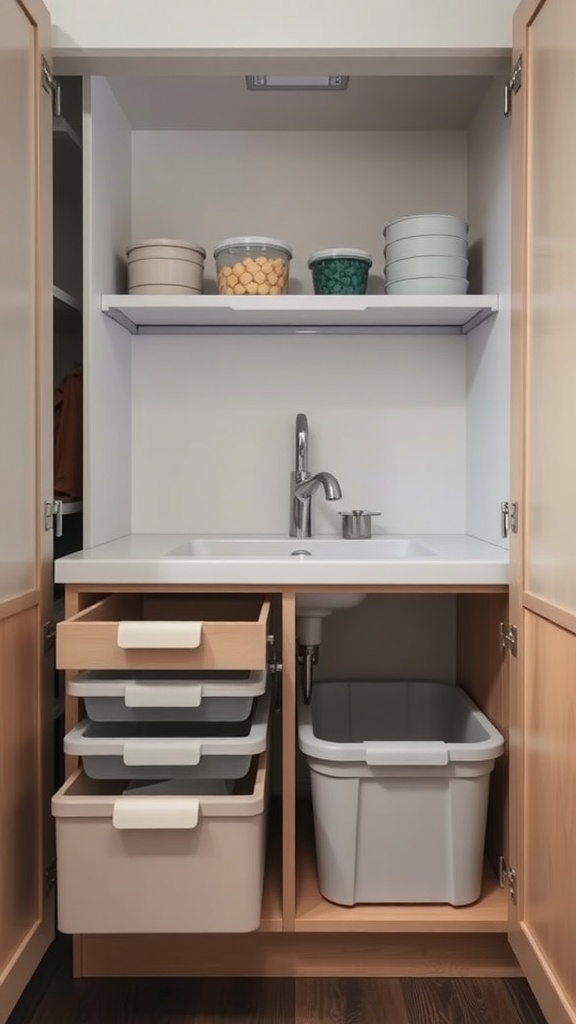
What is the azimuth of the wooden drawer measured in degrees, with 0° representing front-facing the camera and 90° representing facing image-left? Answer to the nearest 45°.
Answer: approximately 0°

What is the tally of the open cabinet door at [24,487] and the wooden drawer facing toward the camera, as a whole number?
1

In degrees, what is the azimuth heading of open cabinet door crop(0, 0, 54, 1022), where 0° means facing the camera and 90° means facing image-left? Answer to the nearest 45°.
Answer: approximately 90°

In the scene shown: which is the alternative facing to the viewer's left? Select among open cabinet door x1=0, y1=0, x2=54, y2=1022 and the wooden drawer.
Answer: the open cabinet door

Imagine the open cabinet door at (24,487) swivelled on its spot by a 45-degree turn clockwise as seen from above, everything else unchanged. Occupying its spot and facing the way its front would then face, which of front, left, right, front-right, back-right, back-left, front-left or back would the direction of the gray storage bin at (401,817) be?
back-right

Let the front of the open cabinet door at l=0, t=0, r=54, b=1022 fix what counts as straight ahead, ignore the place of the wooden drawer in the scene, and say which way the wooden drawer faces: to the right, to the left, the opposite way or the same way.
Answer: to the left

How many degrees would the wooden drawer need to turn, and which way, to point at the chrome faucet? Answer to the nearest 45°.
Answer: approximately 135° to its left
